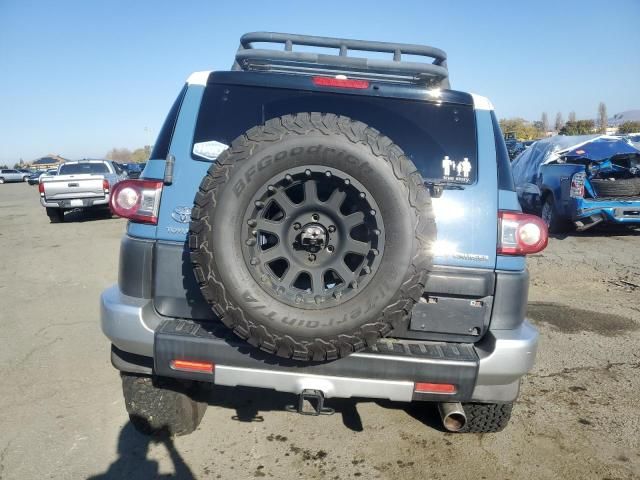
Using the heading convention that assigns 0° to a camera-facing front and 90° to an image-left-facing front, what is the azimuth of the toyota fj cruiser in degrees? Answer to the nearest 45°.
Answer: approximately 180°

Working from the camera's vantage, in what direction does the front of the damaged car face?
facing away from the viewer and to the left of the viewer

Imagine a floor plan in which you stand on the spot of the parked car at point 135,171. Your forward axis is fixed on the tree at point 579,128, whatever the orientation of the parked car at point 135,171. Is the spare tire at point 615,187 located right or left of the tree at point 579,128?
right

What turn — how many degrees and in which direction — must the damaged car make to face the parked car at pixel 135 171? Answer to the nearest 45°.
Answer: approximately 90° to its left

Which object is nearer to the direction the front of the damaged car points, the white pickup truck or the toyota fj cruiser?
the white pickup truck

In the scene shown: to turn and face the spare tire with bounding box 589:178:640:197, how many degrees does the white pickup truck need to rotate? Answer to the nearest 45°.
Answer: approximately 135° to its right

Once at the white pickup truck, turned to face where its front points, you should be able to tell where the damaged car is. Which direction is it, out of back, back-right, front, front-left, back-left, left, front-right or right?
back-right

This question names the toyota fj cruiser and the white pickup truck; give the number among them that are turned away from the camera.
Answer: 2

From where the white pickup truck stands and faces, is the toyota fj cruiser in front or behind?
behind

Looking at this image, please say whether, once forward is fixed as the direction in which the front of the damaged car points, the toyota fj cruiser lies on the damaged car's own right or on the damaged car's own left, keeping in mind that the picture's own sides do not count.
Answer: on the damaged car's own left

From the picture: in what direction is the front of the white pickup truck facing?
away from the camera

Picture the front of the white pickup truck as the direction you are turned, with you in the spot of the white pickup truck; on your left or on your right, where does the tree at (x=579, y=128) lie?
on your right
